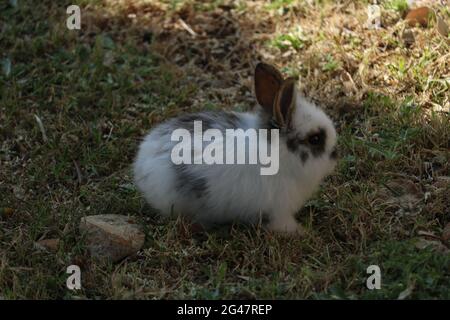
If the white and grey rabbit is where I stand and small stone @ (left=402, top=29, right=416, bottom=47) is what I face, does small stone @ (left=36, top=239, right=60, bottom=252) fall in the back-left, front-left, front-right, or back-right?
back-left

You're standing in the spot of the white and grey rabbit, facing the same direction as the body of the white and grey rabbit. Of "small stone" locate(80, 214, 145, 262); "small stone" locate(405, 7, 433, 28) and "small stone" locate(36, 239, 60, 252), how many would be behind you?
2

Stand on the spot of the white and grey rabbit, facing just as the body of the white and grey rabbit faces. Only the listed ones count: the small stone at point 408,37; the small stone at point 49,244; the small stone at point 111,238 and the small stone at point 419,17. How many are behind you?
2

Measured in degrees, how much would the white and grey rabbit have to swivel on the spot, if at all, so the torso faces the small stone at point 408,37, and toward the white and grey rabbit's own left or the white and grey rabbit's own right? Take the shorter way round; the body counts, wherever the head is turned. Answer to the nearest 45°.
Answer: approximately 45° to the white and grey rabbit's own left

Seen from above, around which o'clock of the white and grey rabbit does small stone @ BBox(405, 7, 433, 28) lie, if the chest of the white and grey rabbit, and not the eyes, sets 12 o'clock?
The small stone is roughly at 10 o'clock from the white and grey rabbit.

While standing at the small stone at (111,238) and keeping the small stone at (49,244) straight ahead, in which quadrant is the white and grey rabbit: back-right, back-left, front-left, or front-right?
back-right

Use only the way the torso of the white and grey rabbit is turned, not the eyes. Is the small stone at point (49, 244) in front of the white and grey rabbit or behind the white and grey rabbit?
behind

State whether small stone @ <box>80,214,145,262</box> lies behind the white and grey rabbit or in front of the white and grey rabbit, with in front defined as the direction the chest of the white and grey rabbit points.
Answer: behind

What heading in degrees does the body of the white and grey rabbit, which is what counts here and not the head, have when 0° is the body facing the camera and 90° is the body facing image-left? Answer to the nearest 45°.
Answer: approximately 270°
